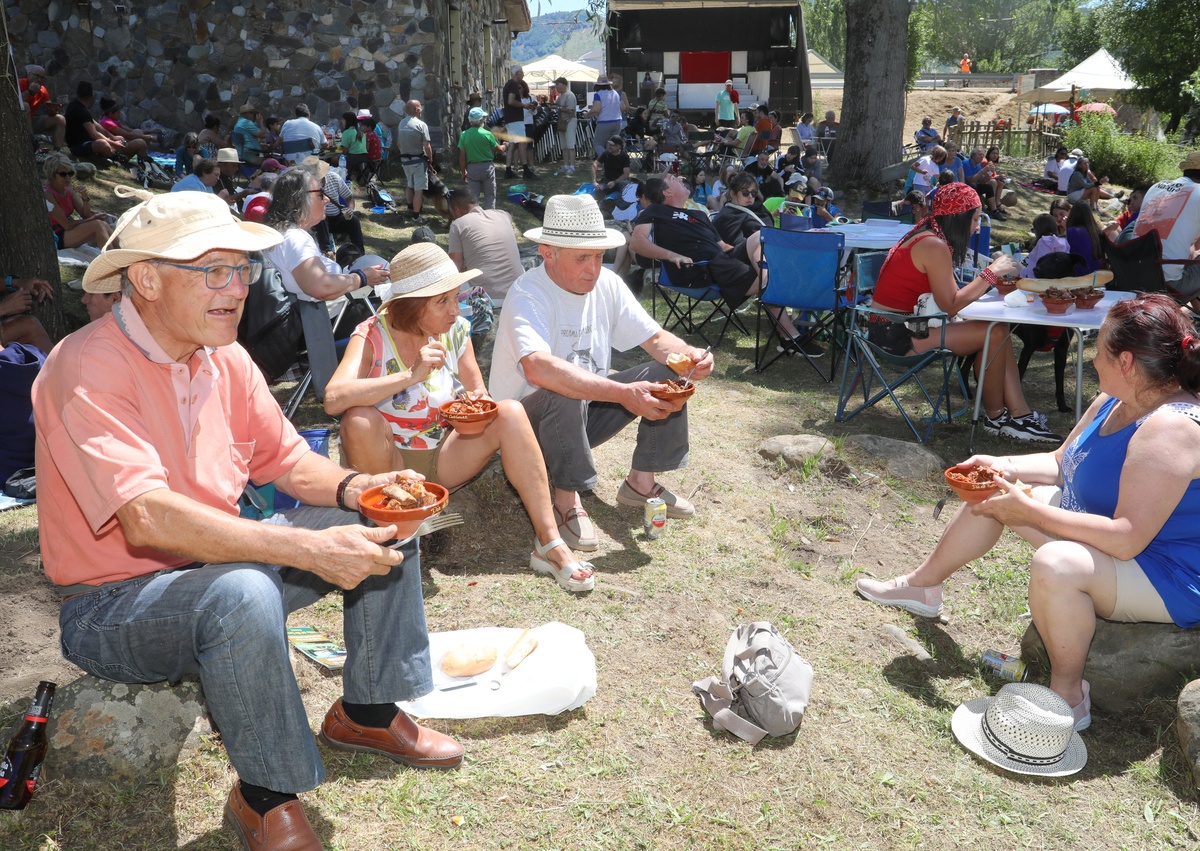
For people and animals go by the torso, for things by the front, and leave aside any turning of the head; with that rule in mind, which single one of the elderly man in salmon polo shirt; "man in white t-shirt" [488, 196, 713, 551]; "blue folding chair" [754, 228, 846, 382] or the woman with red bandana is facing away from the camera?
the blue folding chair

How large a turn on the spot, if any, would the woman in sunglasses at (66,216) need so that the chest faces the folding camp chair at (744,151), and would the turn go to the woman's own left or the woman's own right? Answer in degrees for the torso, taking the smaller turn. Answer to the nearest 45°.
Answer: approximately 90° to the woman's own left

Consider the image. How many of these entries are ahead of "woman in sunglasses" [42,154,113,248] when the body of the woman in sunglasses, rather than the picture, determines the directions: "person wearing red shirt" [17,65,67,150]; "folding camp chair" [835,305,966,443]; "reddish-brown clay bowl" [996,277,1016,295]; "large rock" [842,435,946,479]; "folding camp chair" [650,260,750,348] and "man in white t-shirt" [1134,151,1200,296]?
5

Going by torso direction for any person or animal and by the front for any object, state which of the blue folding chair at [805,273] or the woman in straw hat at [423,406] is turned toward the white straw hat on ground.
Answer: the woman in straw hat

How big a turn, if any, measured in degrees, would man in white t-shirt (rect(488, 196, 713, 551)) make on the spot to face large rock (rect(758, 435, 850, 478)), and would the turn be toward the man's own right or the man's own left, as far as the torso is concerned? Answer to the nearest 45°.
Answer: approximately 90° to the man's own left

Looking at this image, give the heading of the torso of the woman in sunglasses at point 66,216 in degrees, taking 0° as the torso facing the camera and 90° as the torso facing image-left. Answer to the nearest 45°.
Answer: approximately 315°

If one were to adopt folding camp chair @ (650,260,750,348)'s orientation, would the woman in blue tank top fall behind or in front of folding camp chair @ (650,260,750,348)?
in front

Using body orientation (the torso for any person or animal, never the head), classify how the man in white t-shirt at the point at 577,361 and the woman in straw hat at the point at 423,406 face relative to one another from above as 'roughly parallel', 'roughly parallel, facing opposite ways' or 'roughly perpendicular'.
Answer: roughly parallel

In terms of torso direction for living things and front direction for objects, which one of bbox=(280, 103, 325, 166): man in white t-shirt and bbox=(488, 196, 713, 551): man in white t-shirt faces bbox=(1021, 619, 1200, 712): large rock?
bbox=(488, 196, 713, 551): man in white t-shirt

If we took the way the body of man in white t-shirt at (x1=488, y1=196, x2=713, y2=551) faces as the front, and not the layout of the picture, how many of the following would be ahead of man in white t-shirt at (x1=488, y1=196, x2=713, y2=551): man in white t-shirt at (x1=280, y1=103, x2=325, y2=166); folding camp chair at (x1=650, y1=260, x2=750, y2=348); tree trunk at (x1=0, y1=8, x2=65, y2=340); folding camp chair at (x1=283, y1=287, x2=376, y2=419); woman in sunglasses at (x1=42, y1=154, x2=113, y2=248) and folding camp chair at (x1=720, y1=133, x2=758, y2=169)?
0

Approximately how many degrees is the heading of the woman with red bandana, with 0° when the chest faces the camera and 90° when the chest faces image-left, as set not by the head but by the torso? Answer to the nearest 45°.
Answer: approximately 270°

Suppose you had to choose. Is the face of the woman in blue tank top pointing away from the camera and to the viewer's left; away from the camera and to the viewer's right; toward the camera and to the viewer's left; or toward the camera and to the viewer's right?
away from the camera and to the viewer's left
